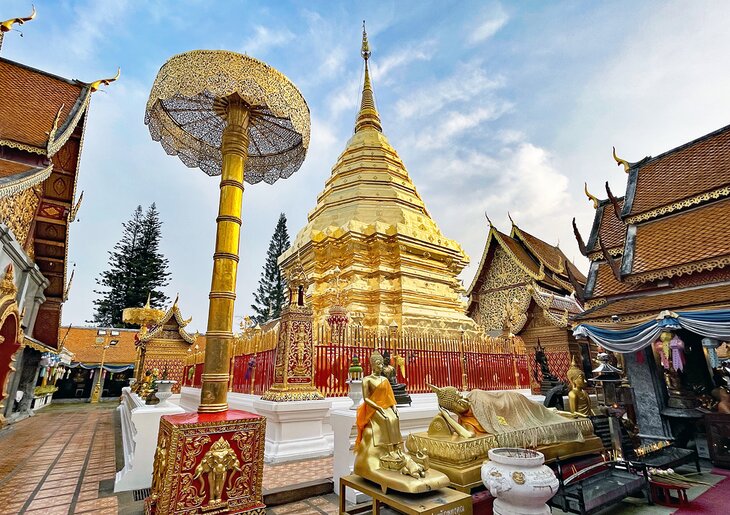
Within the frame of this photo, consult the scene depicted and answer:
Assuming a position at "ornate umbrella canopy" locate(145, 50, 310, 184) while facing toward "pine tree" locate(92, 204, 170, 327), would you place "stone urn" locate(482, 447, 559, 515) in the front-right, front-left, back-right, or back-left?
back-right

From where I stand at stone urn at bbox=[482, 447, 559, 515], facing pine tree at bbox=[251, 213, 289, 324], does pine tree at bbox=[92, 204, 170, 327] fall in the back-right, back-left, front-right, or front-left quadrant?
front-left

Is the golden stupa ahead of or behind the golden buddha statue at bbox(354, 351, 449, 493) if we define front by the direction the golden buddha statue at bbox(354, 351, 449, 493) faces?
behind

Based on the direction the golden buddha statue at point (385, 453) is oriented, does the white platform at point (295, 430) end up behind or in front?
behind

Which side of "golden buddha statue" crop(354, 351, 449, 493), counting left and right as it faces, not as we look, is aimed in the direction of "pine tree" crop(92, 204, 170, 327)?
back

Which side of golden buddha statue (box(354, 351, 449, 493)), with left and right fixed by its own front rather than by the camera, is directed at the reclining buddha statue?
left

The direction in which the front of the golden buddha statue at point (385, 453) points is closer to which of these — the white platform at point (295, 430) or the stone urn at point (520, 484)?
the stone urn

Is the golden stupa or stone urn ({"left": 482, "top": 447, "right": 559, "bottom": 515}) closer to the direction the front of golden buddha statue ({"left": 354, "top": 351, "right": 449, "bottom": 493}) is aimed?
the stone urn
